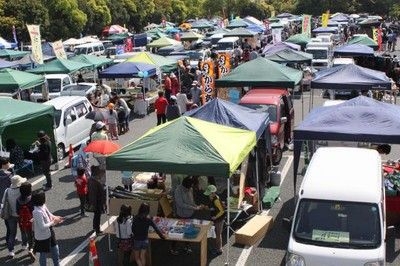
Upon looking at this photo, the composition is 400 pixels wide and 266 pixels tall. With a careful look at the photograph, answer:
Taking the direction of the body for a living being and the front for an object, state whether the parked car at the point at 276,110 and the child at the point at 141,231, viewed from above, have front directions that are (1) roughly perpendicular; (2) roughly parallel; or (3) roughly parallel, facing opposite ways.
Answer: roughly parallel, facing opposite ways

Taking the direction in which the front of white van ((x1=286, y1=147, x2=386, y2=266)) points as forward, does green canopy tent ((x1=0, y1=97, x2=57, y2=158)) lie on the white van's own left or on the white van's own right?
on the white van's own right

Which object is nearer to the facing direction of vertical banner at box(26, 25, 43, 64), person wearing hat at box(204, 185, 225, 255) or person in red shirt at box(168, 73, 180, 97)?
the person wearing hat

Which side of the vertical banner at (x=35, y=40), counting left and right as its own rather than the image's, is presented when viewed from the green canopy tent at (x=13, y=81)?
front

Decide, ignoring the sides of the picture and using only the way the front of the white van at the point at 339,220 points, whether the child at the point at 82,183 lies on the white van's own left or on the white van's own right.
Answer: on the white van's own right

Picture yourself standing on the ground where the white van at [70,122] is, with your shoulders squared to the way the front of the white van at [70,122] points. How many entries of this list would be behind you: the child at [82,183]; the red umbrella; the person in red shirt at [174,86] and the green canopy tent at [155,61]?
2

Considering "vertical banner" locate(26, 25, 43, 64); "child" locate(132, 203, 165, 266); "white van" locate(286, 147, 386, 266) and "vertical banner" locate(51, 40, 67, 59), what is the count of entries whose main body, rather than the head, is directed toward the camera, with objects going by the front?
3

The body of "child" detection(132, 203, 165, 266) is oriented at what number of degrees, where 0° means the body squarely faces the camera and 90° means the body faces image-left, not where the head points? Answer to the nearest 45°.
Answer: approximately 225°

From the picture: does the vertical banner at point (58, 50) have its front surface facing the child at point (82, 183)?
yes

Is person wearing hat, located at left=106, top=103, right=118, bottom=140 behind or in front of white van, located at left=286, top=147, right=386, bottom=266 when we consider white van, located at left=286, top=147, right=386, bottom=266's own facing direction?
behind

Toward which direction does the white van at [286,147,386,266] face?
toward the camera

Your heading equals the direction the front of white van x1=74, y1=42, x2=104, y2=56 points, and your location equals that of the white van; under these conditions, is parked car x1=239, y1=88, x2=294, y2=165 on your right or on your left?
on your left

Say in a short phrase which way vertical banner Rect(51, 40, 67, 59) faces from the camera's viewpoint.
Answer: facing the viewer

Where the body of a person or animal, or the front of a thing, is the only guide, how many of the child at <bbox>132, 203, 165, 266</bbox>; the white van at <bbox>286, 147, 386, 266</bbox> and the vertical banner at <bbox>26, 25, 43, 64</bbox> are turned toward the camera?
2

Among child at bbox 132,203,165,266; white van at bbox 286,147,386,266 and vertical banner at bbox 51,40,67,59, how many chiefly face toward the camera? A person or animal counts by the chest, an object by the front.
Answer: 2

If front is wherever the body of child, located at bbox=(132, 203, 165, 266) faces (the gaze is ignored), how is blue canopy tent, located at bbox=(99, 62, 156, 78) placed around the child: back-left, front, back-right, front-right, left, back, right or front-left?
front-left

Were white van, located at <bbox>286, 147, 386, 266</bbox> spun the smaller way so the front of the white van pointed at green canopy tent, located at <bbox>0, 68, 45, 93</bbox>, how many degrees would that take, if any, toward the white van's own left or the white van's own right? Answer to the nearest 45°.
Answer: approximately 135° to the white van's own right

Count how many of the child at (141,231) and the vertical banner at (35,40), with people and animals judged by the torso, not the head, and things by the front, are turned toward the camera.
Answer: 1

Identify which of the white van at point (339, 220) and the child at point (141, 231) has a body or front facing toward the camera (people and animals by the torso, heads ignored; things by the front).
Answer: the white van

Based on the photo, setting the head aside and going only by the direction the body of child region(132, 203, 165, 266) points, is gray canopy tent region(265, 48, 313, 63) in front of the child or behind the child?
in front

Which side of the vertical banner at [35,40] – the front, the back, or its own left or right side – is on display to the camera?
front

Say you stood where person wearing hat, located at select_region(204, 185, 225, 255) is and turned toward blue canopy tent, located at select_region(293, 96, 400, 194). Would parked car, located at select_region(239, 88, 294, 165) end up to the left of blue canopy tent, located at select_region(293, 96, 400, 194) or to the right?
left

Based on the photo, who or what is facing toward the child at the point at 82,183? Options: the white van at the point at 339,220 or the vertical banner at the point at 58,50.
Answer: the vertical banner
